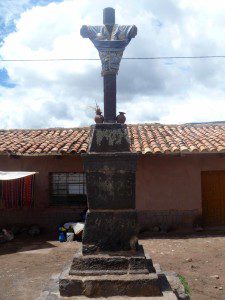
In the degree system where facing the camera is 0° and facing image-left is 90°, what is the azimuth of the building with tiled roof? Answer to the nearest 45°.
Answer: approximately 0°

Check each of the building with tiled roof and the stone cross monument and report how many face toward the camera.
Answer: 2

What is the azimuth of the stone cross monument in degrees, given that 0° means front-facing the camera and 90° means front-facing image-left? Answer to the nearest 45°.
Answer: approximately 0°

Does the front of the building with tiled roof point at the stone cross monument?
yes

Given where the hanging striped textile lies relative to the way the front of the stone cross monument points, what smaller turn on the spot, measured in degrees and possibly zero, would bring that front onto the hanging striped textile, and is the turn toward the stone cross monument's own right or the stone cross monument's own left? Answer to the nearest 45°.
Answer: approximately 135° to the stone cross monument's own right
